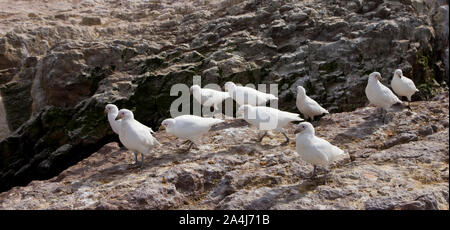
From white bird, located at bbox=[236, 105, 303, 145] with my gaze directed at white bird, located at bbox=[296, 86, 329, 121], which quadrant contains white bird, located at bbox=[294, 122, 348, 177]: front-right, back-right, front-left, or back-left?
back-right

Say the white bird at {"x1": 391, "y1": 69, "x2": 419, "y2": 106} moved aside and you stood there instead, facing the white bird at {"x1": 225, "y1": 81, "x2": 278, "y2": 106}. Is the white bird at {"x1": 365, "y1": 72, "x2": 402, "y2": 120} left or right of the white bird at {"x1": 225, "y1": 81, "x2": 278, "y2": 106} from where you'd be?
left

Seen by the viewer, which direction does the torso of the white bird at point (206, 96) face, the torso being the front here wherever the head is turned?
to the viewer's left

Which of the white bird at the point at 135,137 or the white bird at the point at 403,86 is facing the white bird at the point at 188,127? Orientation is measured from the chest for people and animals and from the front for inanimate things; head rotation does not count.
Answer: the white bird at the point at 403,86

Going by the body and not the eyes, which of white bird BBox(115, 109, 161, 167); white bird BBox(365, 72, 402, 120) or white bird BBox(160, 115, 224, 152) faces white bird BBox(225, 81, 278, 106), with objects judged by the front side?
white bird BBox(365, 72, 402, 120)

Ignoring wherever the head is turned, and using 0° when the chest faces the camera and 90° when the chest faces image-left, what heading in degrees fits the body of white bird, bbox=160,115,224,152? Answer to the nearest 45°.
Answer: approximately 90°

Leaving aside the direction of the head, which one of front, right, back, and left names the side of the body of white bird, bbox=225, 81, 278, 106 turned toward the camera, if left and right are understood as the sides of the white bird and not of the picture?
left

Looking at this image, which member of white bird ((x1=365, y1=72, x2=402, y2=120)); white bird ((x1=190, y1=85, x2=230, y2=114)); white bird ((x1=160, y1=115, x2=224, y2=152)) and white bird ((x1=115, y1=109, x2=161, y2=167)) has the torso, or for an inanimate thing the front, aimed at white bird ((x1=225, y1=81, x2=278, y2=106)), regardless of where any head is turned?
white bird ((x1=365, y1=72, x2=402, y2=120))

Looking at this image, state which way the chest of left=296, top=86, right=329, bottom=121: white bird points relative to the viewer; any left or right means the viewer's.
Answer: facing to the left of the viewer

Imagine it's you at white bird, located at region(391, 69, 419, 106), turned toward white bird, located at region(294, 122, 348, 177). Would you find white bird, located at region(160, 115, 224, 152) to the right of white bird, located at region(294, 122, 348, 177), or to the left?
right

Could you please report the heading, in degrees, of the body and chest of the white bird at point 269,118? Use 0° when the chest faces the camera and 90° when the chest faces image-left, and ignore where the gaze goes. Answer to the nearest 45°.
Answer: approximately 90°

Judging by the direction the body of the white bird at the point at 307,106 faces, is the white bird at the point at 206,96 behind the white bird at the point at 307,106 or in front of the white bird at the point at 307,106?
in front

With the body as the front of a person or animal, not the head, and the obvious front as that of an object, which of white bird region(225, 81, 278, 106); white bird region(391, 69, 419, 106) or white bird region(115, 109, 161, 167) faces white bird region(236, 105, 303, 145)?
white bird region(391, 69, 419, 106)

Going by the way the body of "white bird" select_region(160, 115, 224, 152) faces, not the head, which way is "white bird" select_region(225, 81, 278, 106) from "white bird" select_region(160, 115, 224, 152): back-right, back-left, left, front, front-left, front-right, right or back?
back-right

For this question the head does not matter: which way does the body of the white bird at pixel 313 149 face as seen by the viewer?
to the viewer's left
